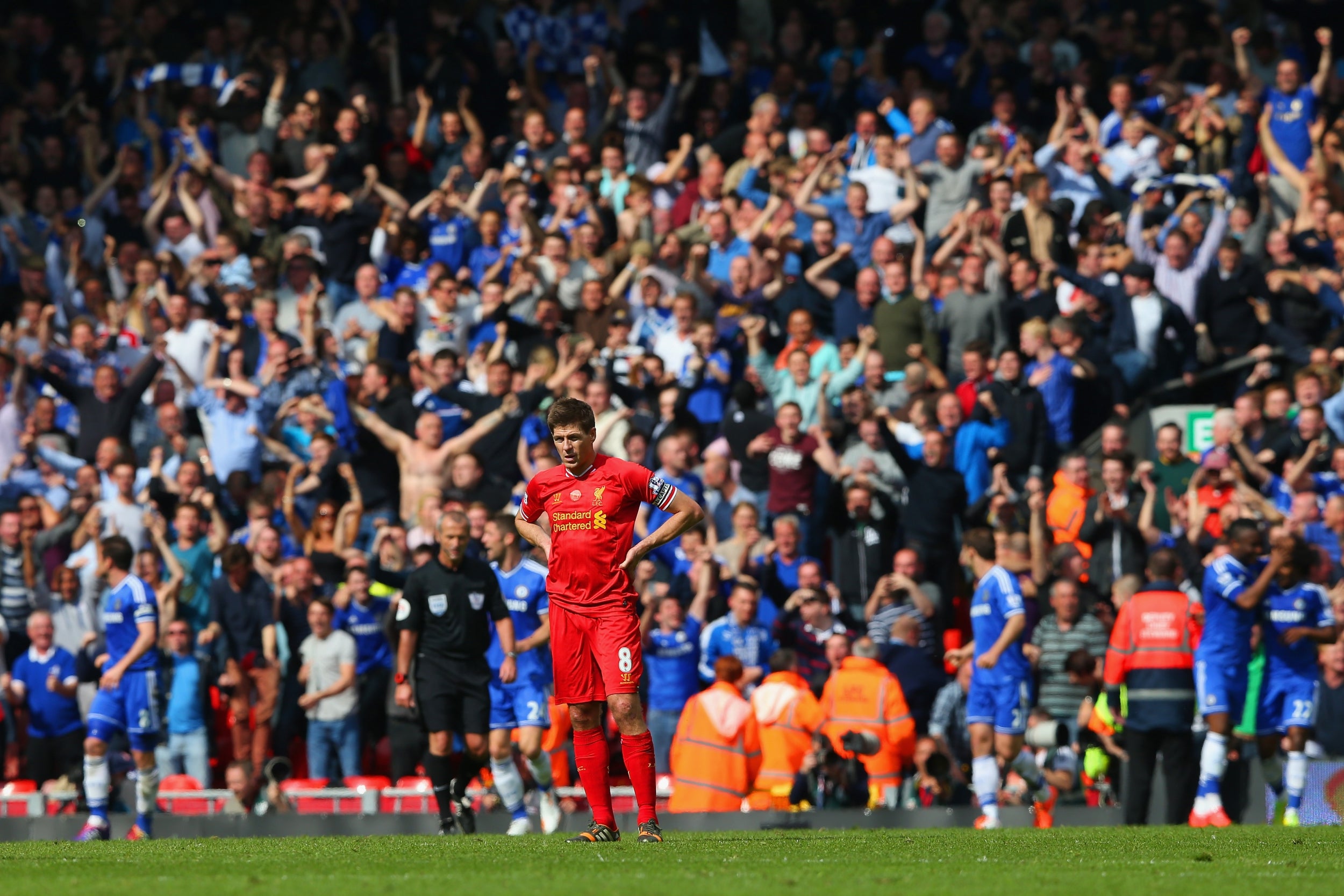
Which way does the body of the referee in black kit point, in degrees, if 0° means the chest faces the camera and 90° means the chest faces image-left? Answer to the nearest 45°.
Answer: approximately 0°

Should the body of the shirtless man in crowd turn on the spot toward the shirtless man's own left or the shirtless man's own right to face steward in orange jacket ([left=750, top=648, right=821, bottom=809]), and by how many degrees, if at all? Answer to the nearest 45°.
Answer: approximately 45° to the shirtless man's own left

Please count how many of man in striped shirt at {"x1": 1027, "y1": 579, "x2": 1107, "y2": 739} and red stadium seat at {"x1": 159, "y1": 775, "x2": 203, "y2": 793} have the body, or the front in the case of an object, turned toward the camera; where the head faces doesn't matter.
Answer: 2

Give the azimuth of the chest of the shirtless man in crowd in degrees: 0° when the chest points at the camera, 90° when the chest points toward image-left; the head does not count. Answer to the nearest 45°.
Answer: approximately 0°

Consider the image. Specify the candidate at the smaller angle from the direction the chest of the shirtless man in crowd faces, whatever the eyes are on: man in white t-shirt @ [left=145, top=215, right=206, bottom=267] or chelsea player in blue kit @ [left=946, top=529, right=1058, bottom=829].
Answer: the chelsea player in blue kit

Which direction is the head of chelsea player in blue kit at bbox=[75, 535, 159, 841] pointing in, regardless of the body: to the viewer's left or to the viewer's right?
to the viewer's left

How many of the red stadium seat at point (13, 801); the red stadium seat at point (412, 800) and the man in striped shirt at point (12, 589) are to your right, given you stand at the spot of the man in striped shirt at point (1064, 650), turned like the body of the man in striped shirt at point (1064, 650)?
3

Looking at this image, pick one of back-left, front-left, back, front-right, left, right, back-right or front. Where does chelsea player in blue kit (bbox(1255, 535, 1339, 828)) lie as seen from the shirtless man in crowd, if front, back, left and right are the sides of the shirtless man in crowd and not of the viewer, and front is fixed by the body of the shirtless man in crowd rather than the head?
front-left

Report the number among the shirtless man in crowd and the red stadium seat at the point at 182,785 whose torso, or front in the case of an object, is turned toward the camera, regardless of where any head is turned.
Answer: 2

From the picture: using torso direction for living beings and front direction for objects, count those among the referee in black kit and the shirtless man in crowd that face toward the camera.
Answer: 2
